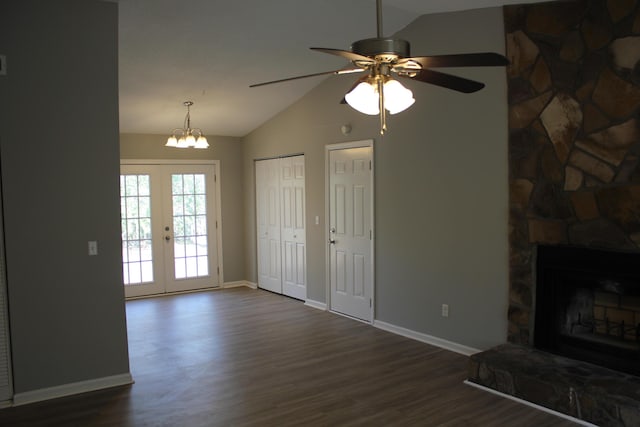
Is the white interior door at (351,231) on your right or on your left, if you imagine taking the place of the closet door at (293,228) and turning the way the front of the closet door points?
on your left

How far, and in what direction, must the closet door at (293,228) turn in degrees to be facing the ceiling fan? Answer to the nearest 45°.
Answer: approximately 45° to its left

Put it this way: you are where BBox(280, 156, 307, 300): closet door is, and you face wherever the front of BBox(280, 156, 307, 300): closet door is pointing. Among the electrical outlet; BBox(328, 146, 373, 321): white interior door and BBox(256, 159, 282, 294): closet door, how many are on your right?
1

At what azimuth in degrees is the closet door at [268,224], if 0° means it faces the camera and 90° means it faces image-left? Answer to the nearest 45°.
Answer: approximately 45°

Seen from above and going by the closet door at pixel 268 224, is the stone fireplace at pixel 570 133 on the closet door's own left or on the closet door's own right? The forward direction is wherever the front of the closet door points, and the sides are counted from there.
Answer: on the closet door's own left

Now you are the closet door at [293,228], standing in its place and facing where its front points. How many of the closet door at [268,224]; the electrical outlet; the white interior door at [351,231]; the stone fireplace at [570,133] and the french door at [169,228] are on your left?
3

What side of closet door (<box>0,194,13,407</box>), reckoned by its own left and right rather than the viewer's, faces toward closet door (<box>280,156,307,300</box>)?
left

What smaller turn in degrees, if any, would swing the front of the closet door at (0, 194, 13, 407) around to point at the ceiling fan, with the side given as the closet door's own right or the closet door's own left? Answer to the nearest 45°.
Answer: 0° — it already faces it

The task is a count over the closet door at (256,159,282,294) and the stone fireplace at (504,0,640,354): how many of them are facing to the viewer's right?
0

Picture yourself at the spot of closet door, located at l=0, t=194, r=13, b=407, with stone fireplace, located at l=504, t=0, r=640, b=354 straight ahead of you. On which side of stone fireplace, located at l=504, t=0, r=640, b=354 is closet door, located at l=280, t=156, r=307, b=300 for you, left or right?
left

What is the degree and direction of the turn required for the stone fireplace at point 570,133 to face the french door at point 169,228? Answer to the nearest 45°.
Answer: approximately 45° to its right

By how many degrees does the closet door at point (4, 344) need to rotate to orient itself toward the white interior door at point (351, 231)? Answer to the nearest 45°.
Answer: approximately 45° to its left

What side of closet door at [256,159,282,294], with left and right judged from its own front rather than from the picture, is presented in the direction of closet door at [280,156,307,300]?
left

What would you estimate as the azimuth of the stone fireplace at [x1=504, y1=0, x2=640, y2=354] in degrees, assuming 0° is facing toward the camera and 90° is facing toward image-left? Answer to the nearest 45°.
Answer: approximately 45°
